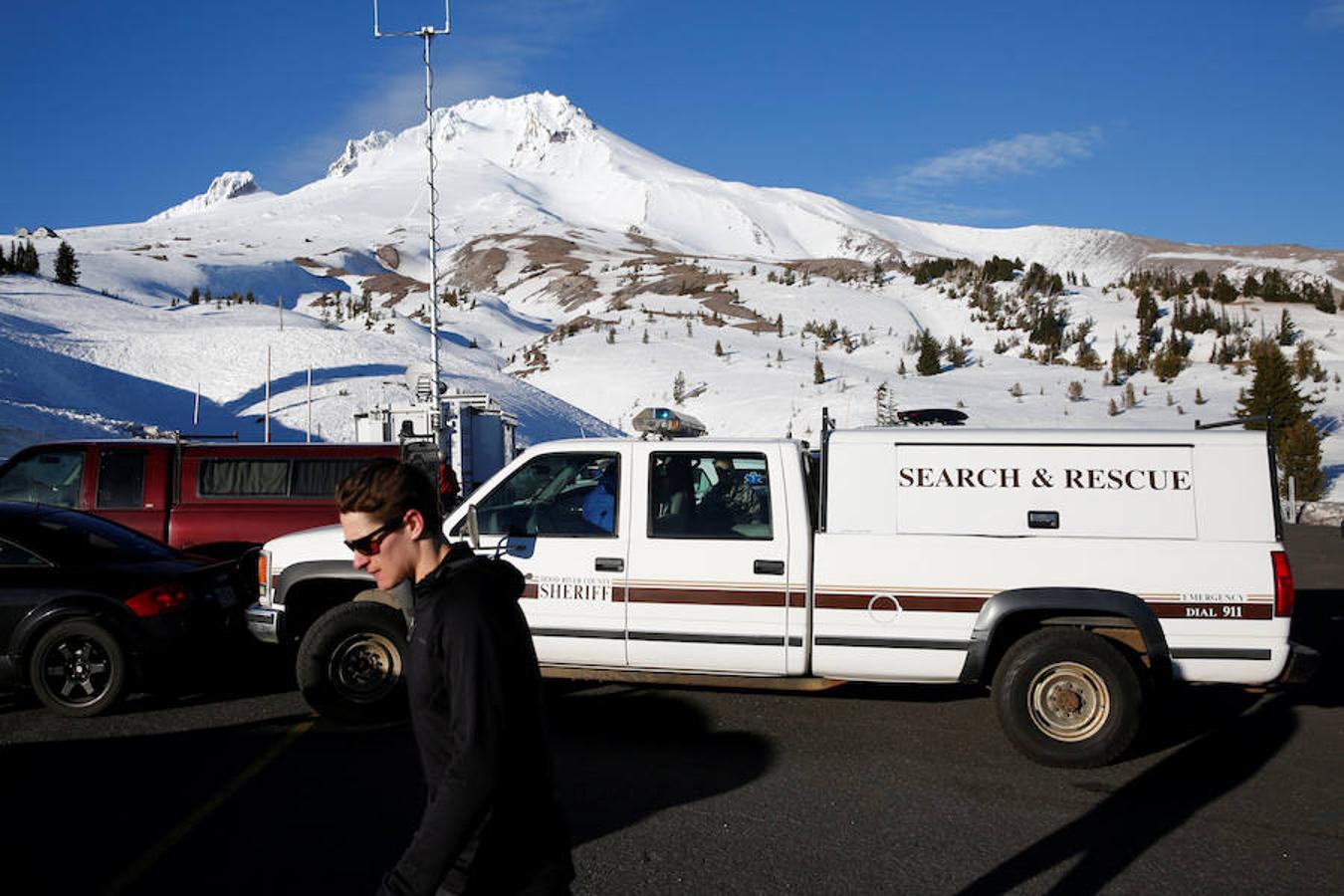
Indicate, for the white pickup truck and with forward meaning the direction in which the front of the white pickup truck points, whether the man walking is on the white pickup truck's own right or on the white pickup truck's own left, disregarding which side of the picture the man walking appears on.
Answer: on the white pickup truck's own left

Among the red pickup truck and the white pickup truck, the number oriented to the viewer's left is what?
2

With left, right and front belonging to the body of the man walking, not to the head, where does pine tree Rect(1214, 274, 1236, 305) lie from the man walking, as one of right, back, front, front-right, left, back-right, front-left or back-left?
back-right

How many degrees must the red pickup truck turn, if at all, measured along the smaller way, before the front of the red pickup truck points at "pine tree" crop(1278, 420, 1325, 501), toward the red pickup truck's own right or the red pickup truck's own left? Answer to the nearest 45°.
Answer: approximately 180°

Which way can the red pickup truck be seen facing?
to the viewer's left

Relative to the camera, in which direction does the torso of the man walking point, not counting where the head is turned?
to the viewer's left

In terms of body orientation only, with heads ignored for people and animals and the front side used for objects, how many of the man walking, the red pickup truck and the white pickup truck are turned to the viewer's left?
3

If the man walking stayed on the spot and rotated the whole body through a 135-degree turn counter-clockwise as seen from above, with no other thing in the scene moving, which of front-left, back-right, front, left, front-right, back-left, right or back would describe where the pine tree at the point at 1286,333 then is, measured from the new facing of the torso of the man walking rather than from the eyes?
left

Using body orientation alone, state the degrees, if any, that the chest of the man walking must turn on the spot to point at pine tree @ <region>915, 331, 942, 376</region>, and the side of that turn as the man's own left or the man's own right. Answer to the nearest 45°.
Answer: approximately 135° to the man's own right

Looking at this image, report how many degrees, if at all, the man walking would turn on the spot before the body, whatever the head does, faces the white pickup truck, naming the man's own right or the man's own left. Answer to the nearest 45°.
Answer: approximately 135° to the man's own right

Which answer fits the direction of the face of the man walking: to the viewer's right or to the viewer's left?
to the viewer's left
